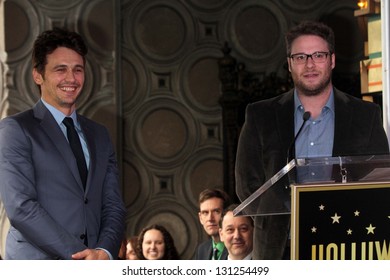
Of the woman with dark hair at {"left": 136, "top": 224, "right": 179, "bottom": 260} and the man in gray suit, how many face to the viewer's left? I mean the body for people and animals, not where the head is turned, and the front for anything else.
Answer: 0

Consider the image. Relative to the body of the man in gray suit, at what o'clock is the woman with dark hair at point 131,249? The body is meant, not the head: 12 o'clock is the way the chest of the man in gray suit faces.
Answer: The woman with dark hair is roughly at 8 o'clock from the man in gray suit.

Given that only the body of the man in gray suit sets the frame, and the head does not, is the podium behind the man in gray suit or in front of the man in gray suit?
in front

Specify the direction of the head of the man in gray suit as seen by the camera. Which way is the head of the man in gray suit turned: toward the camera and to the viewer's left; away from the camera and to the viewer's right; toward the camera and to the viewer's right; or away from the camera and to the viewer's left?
toward the camera and to the viewer's right

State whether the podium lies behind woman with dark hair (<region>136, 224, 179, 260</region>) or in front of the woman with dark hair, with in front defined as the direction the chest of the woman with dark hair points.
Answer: in front
